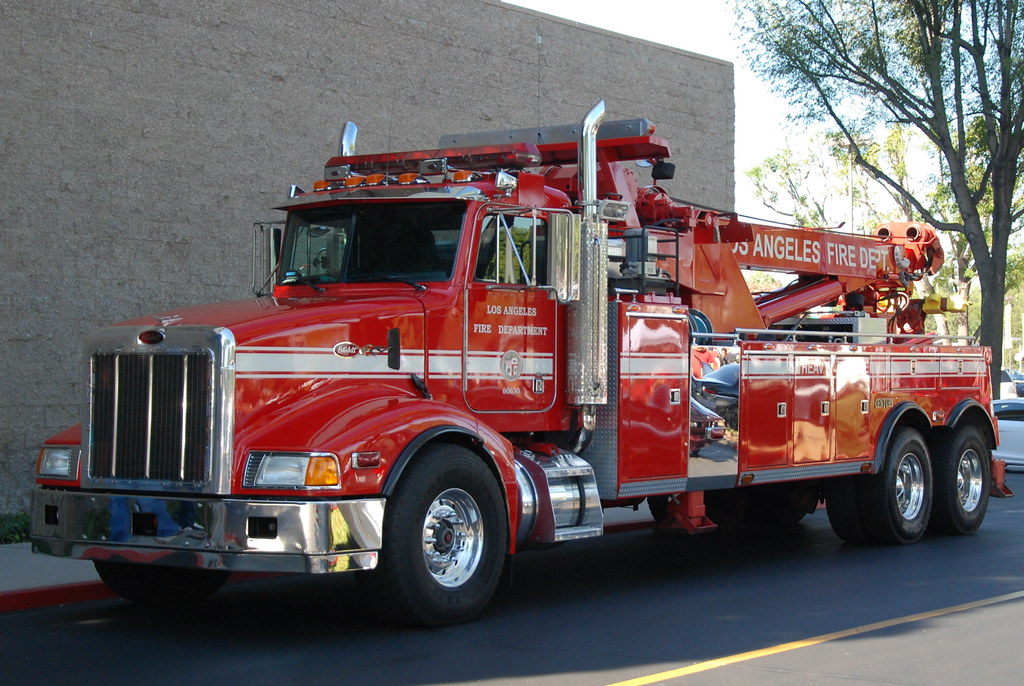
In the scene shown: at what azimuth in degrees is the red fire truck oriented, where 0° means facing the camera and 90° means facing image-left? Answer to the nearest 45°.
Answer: approximately 45°

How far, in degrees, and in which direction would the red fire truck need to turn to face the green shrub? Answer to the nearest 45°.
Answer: approximately 90° to its right

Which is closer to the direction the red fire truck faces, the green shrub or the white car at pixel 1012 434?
the green shrub

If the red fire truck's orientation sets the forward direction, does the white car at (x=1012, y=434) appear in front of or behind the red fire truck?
behind
